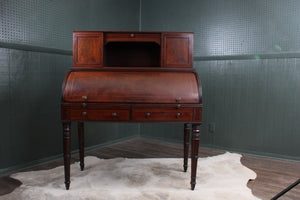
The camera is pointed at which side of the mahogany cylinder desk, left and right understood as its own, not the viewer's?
front
